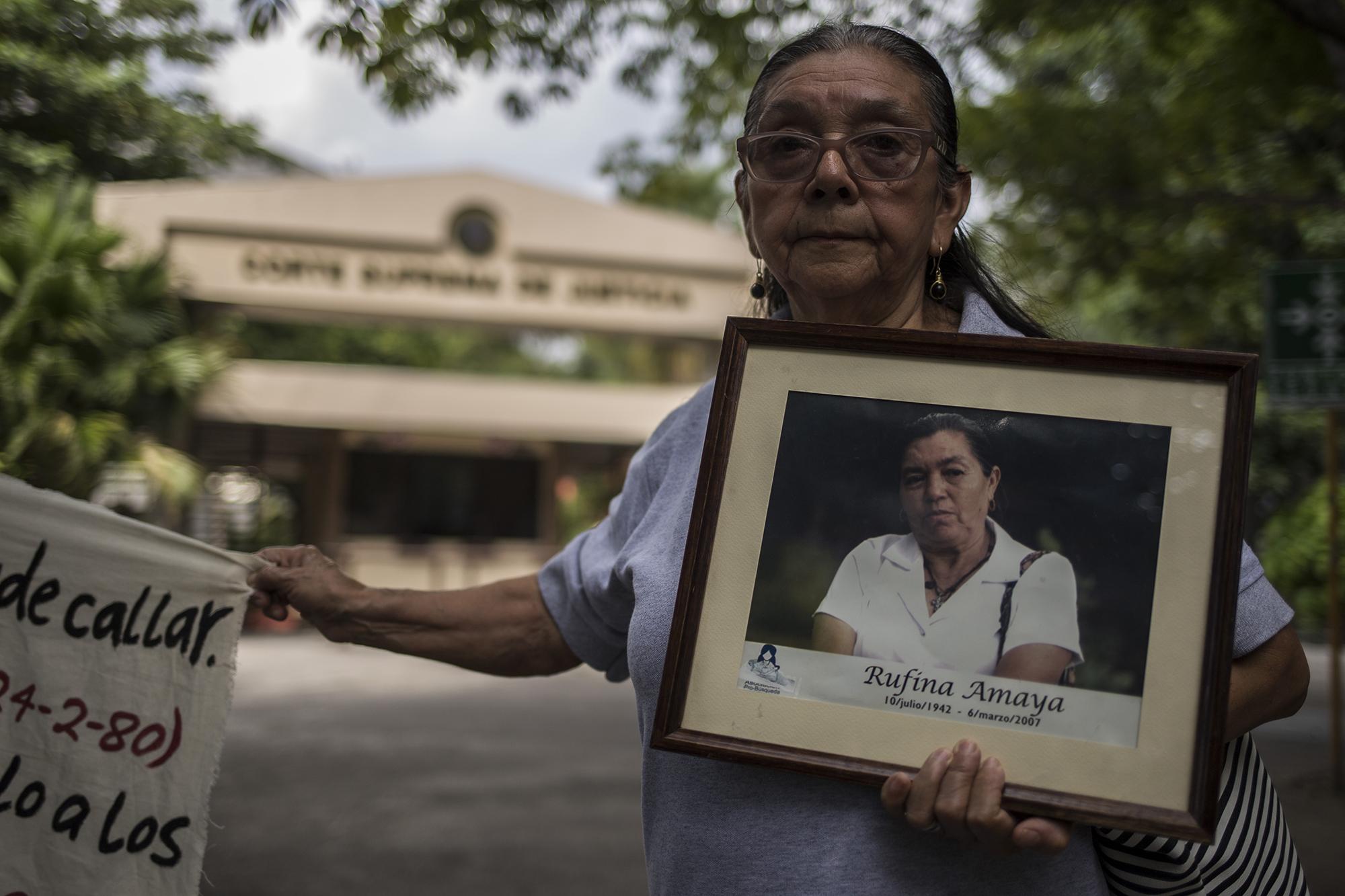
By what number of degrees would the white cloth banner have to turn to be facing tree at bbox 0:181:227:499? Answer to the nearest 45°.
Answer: approximately 180°

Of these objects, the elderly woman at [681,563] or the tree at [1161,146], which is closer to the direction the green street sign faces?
the elderly woman

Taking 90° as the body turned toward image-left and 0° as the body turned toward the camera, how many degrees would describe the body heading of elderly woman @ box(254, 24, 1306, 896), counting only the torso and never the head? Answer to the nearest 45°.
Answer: approximately 0°

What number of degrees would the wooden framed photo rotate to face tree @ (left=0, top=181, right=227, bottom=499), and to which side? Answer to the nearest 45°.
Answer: approximately 135° to its right

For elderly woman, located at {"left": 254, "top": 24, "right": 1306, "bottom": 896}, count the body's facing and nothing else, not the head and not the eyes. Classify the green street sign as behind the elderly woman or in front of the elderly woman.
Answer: behind

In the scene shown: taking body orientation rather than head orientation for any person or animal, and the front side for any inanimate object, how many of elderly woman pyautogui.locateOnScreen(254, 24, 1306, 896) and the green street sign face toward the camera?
2
